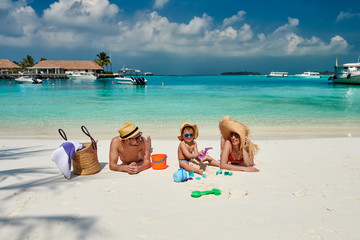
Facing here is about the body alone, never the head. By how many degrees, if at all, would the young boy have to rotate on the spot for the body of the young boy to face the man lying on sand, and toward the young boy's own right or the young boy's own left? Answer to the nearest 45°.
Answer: approximately 135° to the young boy's own right

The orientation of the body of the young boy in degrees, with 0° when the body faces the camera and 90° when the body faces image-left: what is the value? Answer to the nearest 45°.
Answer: approximately 315°

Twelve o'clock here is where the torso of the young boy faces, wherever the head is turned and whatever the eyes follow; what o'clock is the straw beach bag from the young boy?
The straw beach bag is roughly at 4 o'clock from the young boy.

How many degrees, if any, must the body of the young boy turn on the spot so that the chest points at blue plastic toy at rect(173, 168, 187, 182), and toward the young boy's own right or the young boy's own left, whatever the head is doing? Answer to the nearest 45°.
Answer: approximately 45° to the young boy's own right

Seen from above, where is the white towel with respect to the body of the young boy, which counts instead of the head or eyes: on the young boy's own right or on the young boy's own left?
on the young boy's own right

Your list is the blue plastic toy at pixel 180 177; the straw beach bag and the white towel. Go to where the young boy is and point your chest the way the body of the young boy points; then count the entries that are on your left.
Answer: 0

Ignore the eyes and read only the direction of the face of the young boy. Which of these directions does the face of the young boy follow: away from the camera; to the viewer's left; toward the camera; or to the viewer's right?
toward the camera

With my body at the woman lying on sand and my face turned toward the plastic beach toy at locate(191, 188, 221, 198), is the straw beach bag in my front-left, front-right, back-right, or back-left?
front-right
